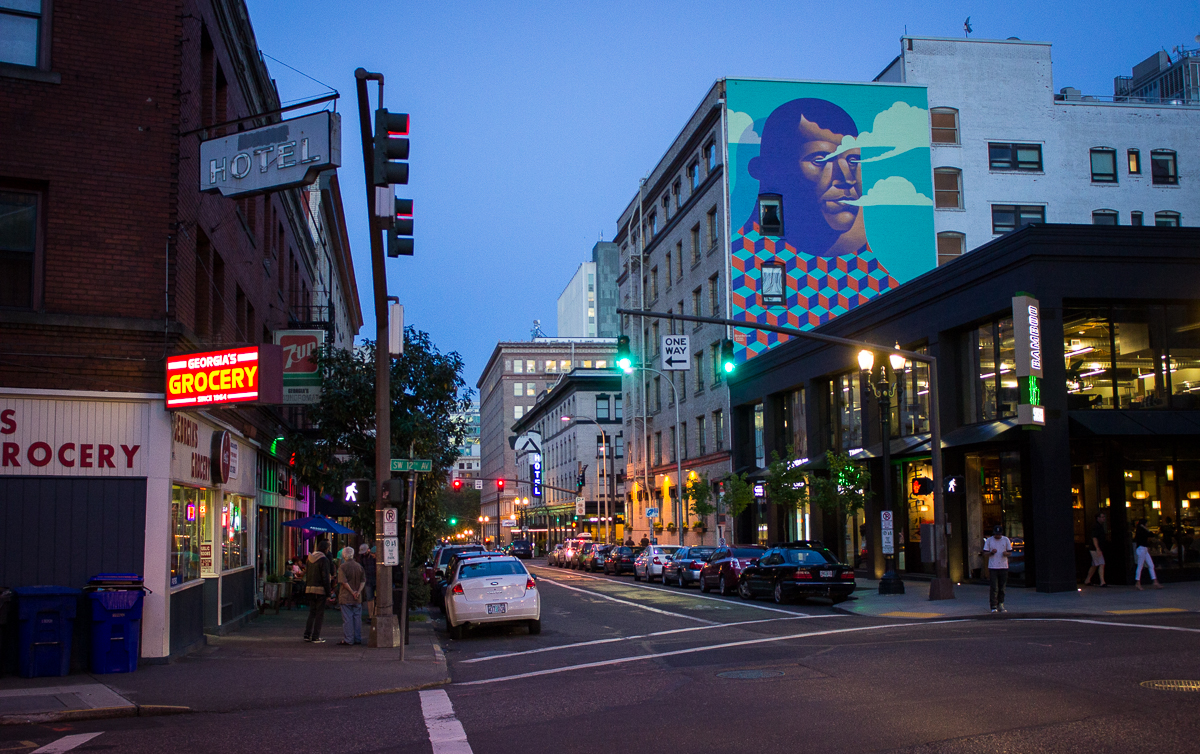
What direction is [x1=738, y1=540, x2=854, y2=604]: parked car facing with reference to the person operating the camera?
facing away from the viewer and to the left of the viewer

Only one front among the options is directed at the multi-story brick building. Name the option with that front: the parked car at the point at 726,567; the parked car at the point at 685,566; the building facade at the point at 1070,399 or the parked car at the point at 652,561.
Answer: the building facade

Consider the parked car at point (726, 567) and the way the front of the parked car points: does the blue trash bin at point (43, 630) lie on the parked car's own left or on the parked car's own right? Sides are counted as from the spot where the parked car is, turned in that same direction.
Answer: on the parked car's own left

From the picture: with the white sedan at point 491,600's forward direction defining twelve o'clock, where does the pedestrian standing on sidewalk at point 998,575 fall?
The pedestrian standing on sidewalk is roughly at 3 o'clock from the white sedan.

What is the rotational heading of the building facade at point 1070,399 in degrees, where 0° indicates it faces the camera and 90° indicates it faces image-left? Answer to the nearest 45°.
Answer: approximately 45°

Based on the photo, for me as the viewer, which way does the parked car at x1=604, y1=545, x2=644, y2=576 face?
facing away from the viewer and to the left of the viewer

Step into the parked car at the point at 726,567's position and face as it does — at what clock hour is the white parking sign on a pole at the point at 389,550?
The white parking sign on a pole is roughly at 8 o'clock from the parked car.

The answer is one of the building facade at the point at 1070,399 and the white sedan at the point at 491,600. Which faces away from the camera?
the white sedan

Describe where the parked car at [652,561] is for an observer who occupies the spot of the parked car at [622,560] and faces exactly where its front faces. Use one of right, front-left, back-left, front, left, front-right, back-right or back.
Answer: back-left

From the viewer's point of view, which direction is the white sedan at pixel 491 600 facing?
away from the camera

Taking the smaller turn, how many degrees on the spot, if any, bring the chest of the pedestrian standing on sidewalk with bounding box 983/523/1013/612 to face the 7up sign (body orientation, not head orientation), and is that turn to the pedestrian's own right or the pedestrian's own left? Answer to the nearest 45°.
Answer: approximately 90° to the pedestrian's own right

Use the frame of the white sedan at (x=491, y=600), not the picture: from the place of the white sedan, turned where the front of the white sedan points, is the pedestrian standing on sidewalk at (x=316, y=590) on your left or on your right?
on your left
